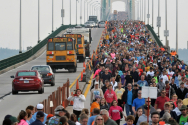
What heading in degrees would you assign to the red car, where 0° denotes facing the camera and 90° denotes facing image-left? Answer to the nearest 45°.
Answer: approximately 180°

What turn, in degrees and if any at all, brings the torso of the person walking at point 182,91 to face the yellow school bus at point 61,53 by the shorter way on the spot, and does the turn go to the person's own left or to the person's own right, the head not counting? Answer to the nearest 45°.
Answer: approximately 135° to the person's own right

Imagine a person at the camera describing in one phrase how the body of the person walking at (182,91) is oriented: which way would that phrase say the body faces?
toward the camera

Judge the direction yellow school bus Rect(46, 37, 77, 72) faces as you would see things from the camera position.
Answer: facing away from the viewer

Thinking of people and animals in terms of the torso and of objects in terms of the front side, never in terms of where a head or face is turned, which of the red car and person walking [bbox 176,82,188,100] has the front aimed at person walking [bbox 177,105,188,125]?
person walking [bbox 176,82,188,100]

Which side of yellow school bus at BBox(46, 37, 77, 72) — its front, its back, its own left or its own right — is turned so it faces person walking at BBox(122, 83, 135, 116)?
back

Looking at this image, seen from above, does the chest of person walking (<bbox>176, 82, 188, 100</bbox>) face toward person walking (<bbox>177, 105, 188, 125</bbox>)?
yes

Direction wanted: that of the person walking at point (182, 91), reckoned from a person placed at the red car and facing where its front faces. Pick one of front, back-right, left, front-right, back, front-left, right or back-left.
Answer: back-right
